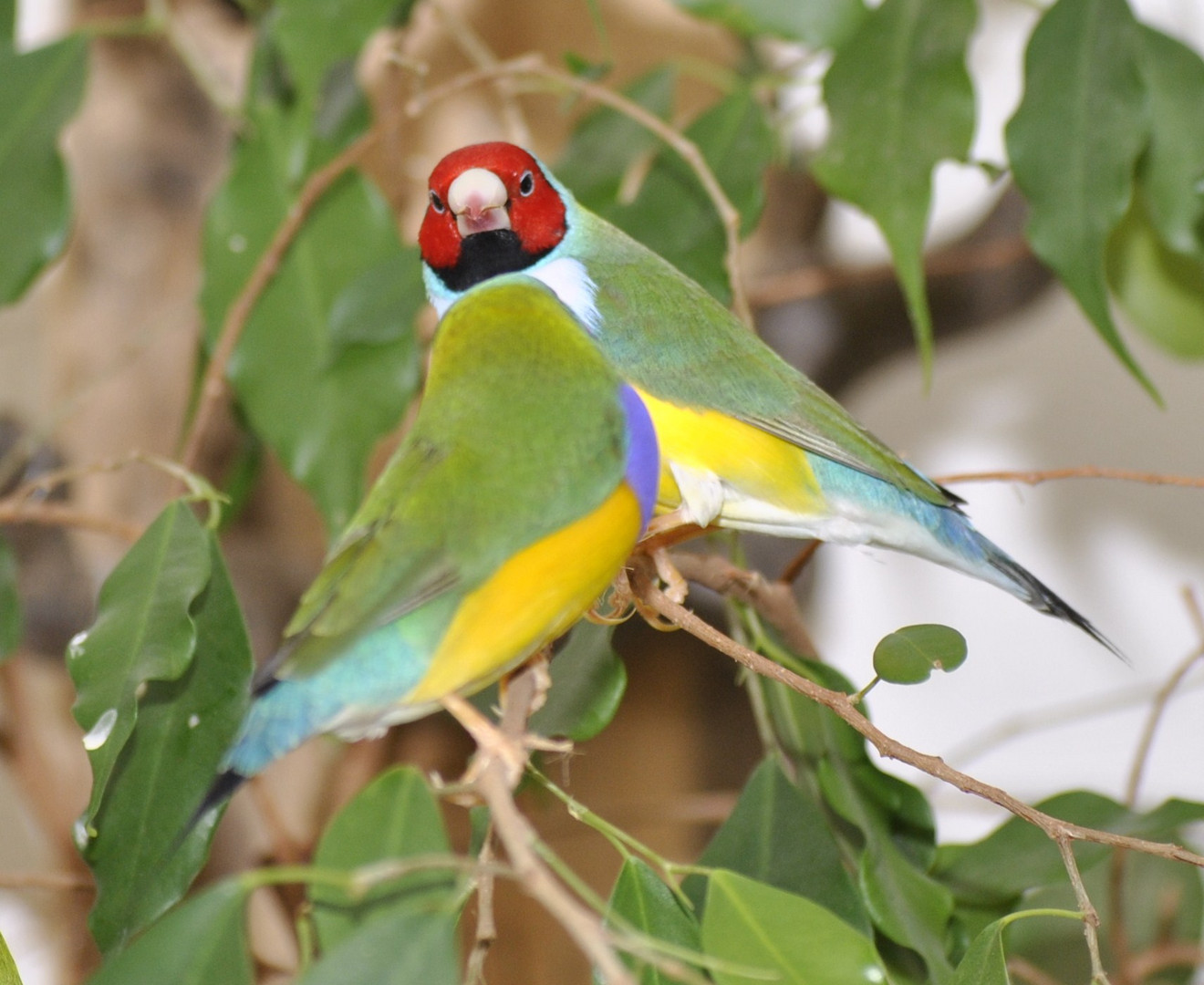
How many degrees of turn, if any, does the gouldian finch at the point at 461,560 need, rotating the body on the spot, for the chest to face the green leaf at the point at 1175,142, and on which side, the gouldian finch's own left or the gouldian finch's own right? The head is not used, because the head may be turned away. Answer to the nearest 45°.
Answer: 0° — it already faces it

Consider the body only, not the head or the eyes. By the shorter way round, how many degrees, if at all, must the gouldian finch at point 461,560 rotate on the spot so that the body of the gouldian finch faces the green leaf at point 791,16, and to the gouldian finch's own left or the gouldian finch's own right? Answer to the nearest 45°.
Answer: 0° — it already faces it

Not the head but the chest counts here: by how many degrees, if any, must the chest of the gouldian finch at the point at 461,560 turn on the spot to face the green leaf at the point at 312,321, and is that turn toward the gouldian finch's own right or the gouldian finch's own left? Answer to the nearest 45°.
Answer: approximately 45° to the gouldian finch's own left

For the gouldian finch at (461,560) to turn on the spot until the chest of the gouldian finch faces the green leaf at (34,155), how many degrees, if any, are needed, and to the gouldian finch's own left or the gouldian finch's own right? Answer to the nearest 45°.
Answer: approximately 45° to the gouldian finch's own left

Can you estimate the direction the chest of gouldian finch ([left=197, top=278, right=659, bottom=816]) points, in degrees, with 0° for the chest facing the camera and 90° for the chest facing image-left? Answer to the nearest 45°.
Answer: approximately 225°
